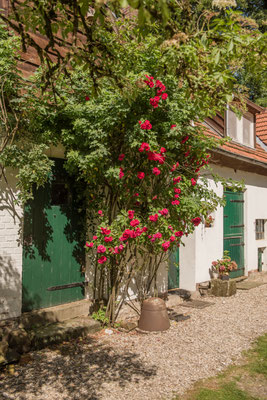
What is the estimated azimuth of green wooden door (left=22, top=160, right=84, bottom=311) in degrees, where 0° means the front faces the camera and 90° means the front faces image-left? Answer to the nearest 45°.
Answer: approximately 315°

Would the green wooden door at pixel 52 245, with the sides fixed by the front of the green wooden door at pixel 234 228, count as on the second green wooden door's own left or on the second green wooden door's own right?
on the second green wooden door's own right

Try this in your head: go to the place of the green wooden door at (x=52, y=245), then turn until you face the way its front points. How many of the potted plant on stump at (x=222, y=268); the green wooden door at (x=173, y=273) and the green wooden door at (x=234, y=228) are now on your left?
3

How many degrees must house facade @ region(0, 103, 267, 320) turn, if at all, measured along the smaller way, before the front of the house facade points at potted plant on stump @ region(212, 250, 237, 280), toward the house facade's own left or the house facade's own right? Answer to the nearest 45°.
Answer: approximately 90° to the house facade's own left

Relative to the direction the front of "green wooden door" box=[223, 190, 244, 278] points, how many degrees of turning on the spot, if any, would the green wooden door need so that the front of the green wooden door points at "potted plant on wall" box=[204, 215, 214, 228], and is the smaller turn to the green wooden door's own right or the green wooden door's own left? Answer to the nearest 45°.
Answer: approximately 45° to the green wooden door's own right

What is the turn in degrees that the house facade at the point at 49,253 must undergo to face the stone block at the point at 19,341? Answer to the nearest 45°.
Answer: approximately 45° to its right

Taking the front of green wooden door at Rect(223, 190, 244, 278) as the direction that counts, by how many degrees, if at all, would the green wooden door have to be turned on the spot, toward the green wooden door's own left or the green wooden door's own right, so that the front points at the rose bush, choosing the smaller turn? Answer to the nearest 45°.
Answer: approximately 45° to the green wooden door's own right

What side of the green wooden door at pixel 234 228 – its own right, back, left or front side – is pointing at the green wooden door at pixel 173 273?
right

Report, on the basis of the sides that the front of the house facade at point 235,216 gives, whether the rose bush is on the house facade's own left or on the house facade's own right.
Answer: on the house facade's own right
